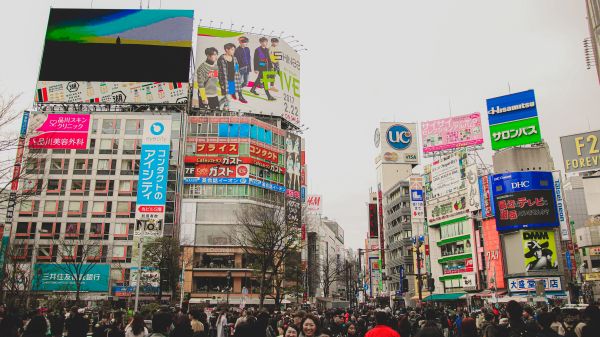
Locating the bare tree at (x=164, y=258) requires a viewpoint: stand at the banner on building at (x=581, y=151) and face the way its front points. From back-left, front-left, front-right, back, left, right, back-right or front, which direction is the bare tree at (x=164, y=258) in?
front-right

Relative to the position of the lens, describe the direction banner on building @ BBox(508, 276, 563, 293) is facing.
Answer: facing the viewer

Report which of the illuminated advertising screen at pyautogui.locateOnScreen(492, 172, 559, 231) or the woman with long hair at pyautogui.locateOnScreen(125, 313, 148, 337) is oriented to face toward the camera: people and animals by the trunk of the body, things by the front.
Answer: the illuminated advertising screen

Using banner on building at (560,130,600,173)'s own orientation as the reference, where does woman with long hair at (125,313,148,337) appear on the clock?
The woman with long hair is roughly at 11 o'clock from the banner on building.

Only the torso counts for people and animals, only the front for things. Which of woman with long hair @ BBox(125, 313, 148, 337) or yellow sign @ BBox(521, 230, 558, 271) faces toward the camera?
the yellow sign

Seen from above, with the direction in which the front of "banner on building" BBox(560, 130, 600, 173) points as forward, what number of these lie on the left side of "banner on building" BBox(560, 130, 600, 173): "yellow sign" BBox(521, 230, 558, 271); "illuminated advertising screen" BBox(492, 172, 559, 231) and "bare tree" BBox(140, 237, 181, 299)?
0

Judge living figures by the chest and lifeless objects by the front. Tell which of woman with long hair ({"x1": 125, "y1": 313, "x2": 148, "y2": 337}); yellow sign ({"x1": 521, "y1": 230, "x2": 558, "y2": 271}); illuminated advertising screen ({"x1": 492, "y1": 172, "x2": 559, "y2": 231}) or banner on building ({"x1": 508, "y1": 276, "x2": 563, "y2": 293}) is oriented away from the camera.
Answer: the woman with long hair

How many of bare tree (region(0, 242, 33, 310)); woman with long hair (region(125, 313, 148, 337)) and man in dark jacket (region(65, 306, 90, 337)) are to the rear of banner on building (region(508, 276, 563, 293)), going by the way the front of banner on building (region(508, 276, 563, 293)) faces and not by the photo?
0

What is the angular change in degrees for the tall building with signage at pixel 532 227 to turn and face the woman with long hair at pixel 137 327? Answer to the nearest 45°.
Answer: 0° — it already faces them

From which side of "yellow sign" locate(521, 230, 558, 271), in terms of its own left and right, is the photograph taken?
front

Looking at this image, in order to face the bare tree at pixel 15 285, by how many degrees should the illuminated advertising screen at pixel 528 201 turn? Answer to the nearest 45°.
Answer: approximately 45° to its right

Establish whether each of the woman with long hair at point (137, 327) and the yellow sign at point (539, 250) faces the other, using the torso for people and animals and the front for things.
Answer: no

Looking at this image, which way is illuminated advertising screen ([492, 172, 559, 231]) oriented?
toward the camera

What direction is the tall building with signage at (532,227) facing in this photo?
toward the camera
